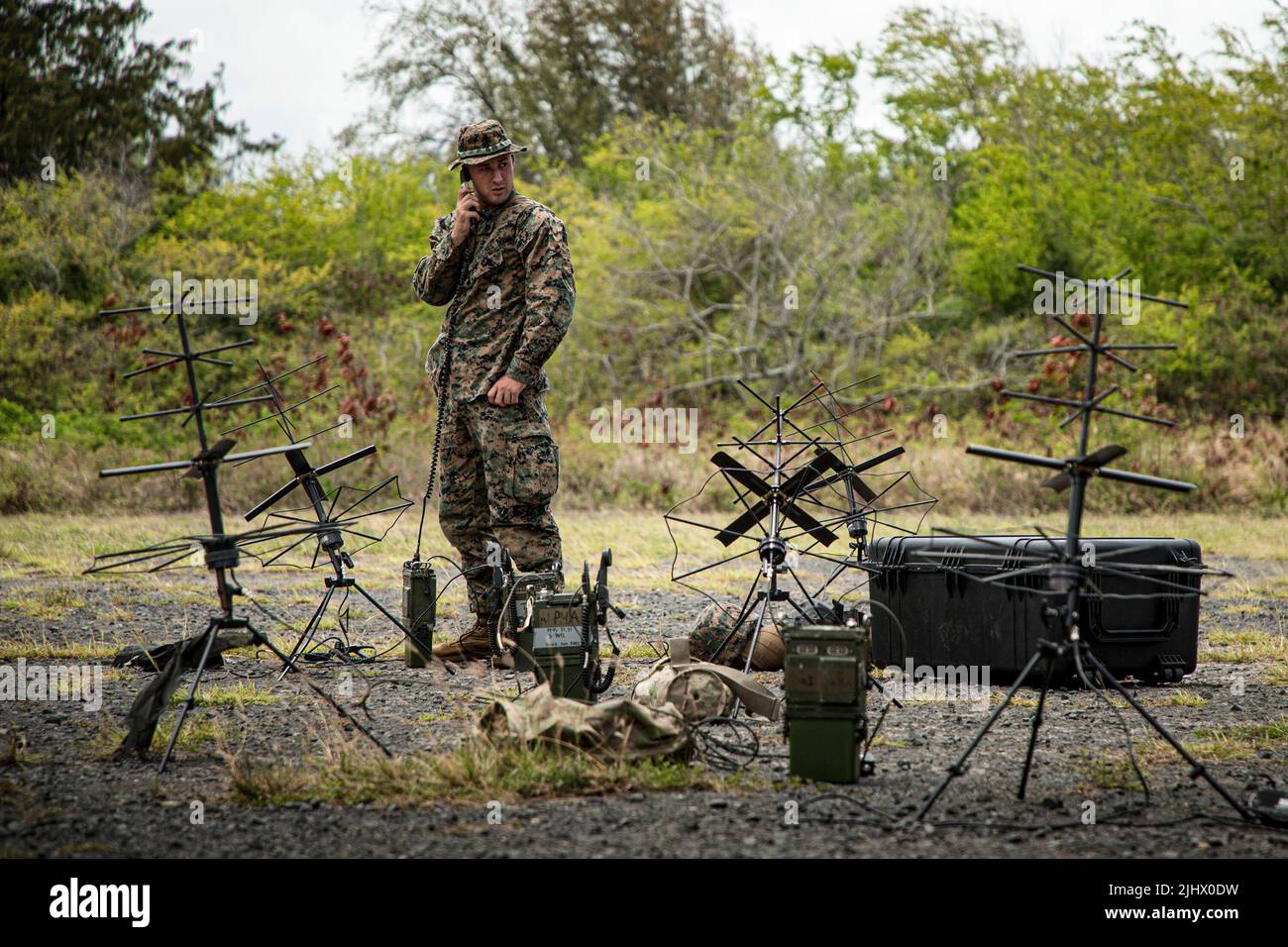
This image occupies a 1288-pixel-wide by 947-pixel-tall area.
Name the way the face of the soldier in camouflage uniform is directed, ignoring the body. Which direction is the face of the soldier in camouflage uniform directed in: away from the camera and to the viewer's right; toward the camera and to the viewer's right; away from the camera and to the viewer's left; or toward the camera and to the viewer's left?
toward the camera and to the viewer's right

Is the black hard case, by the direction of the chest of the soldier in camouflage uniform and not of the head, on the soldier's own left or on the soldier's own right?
on the soldier's own left

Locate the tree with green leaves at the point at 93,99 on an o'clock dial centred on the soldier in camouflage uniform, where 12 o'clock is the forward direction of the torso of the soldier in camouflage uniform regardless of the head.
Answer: The tree with green leaves is roughly at 4 o'clock from the soldier in camouflage uniform.

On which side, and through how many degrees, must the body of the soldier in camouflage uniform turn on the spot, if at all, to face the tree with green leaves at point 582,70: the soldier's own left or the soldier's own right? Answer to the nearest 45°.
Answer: approximately 135° to the soldier's own right

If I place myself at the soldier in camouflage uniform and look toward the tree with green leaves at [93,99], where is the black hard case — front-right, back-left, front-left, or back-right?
back-right

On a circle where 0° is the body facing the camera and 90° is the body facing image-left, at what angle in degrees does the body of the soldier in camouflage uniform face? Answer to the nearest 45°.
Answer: approximately 45°
